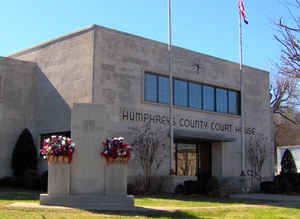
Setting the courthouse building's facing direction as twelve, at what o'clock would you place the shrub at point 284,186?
The shrub is roughly at 10 o'clock from the courthouse building.

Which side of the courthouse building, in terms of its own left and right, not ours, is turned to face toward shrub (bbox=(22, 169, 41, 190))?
right

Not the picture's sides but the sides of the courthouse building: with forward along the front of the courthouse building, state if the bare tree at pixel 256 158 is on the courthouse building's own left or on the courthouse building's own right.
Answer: on the courthouse building's own left

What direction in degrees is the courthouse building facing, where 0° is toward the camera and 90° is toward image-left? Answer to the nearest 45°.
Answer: approximately 315°

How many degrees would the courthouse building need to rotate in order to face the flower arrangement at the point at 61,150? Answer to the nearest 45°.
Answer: approximately 45° to its right

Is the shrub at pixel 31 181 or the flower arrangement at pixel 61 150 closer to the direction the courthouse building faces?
the flower arrangement

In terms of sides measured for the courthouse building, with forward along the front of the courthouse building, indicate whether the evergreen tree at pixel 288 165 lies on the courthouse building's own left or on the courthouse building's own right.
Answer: on the courthouse building's own left
